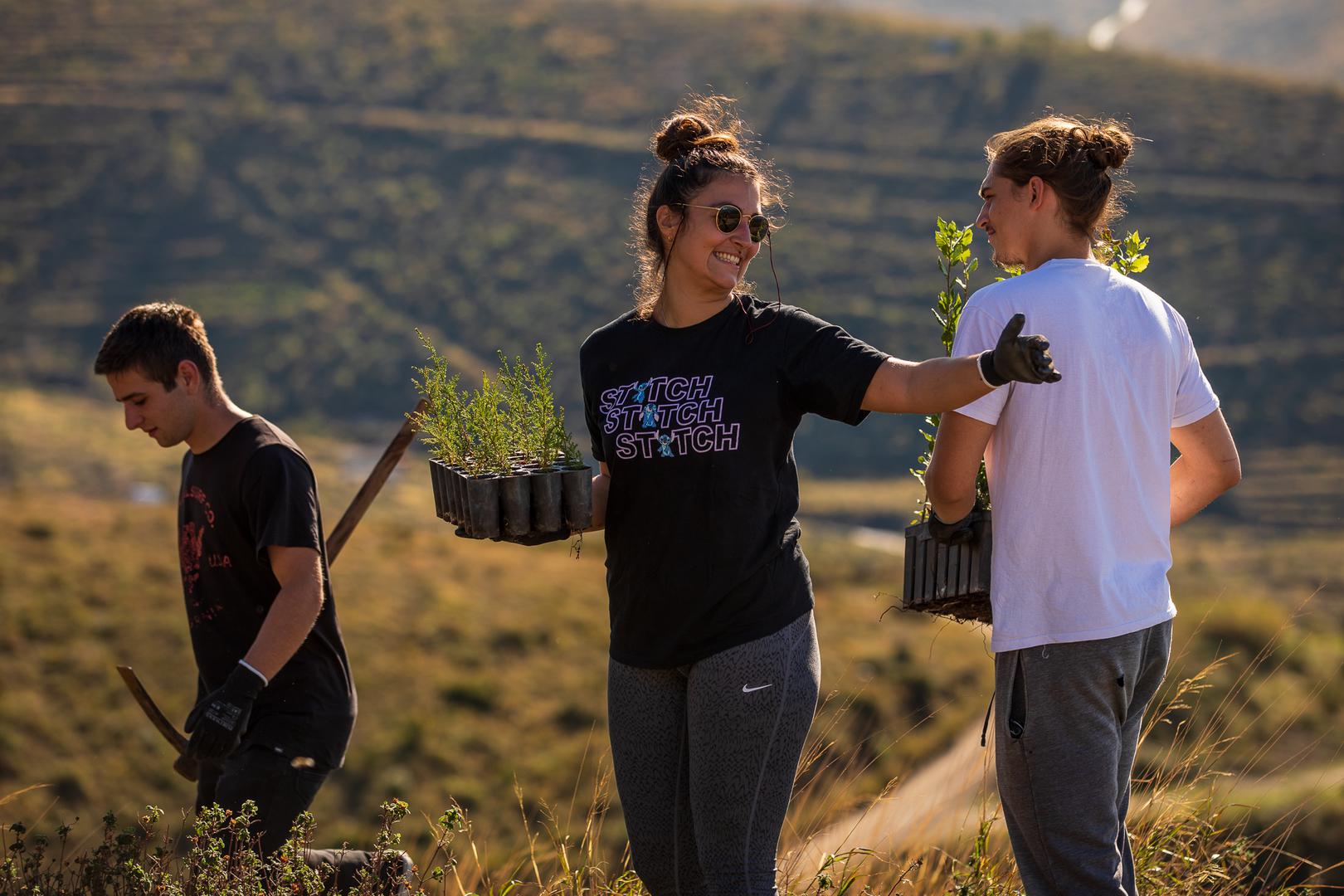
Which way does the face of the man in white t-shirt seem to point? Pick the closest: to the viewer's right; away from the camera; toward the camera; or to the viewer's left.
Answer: to the viewer's left

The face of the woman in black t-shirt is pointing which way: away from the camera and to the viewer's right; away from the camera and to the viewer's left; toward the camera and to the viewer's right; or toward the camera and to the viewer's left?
toward the camera and to the viewer's right

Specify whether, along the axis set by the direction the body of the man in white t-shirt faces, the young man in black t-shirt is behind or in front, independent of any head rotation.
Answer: in front

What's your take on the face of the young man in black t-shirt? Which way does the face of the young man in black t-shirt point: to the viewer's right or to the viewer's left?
to the viewer's left

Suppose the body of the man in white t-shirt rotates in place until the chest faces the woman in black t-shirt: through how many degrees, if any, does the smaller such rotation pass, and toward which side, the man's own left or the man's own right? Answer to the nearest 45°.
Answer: approximately 45° to the man's own left

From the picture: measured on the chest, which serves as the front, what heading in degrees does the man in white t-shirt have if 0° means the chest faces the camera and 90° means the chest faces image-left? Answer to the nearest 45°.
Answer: approximately 135°
